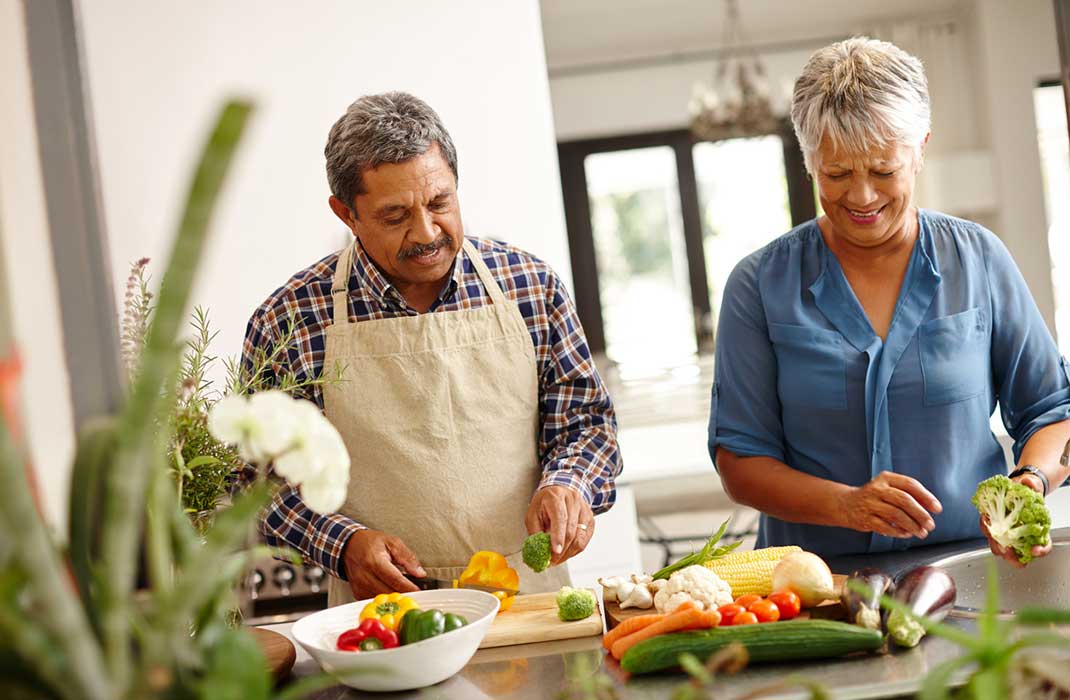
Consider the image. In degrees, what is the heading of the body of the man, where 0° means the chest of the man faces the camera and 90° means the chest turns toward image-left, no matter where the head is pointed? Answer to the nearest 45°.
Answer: approximately 0°

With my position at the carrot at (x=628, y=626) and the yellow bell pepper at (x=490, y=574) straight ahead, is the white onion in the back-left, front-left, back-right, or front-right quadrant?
back-right

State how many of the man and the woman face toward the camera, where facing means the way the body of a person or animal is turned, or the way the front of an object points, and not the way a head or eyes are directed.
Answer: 2

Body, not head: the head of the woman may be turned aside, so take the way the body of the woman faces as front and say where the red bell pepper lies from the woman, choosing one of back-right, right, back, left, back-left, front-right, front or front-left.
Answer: front-right

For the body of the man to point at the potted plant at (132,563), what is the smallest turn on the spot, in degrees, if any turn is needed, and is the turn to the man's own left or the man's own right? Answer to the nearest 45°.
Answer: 0° — they already face it

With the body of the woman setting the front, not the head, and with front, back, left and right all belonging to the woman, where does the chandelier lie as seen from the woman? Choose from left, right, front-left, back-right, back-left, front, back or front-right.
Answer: back

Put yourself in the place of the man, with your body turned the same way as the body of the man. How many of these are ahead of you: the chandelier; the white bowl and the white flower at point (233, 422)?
2

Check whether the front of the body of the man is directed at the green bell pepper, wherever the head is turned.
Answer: yes

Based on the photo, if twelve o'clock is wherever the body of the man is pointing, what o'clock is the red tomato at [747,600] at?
The red tomato is roughly at 11 o'clock from the man.

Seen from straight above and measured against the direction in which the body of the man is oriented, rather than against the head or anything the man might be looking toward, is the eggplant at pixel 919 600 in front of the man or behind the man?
in front

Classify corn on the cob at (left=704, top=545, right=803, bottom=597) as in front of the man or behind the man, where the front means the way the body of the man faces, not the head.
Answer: in front

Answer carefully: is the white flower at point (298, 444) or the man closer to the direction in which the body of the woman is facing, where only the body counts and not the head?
the white flower

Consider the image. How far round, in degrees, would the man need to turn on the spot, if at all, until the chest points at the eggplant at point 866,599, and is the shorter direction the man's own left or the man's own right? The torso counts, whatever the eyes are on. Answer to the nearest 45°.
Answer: approximately 45° to the man's own left
